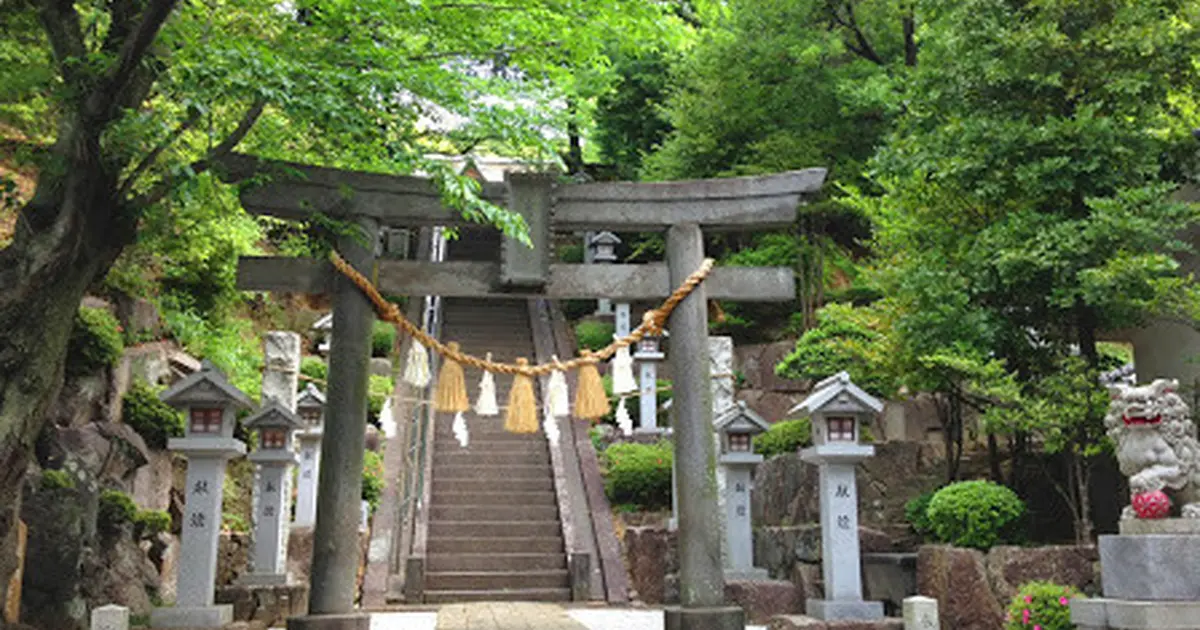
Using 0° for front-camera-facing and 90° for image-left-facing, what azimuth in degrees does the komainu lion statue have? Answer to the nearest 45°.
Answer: approximately 45°

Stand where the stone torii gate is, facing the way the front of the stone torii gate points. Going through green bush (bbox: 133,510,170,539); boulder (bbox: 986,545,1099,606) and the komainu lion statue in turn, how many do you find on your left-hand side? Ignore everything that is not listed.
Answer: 2

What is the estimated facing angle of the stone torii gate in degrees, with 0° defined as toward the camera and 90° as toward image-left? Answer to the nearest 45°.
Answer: approximately 0°

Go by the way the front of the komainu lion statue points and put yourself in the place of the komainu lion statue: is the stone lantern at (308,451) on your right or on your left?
on your right

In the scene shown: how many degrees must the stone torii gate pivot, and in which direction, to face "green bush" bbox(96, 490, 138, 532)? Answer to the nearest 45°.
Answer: approximately 135° to its right

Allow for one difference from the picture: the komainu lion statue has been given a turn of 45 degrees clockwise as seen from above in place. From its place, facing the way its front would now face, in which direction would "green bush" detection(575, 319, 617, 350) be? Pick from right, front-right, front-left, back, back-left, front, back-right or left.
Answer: front-right

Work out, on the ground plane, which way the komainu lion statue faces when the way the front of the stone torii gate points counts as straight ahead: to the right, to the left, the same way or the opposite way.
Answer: to the right

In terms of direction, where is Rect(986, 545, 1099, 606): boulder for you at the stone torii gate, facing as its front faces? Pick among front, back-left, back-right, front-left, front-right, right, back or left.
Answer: left

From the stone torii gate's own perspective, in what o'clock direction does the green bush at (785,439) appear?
The green bush is roughly at 7 o'clock from the stone torii gate.

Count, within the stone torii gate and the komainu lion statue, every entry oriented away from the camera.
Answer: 0

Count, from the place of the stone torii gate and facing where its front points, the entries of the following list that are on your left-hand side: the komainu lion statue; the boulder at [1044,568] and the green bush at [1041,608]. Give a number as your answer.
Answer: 3

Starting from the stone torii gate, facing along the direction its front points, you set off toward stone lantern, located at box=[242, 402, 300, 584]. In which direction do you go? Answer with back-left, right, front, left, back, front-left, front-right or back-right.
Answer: back-right

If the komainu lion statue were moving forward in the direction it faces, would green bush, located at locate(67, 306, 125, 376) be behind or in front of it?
in front
